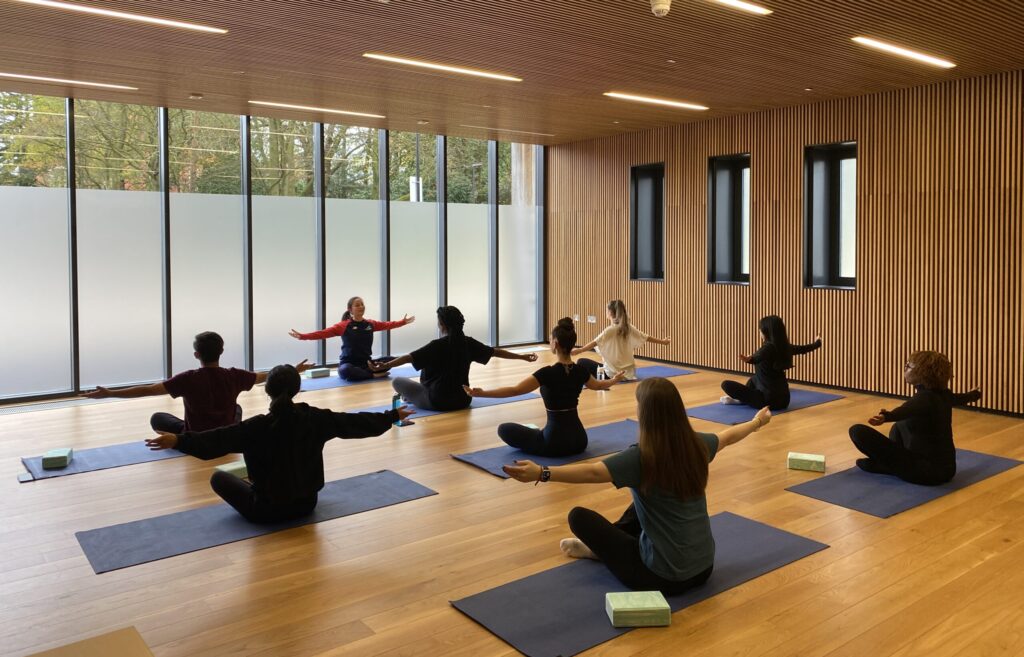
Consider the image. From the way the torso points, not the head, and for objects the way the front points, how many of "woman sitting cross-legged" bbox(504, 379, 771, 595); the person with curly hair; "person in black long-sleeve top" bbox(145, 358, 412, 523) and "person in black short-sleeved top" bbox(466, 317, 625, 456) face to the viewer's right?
0

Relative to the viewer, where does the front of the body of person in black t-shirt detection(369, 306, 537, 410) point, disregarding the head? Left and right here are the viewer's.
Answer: facing away from the viewer and to the left of the viewer

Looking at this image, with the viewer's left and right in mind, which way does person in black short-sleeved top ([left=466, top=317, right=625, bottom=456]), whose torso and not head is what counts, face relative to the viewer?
facing away from the viewer and to the left of the viewer

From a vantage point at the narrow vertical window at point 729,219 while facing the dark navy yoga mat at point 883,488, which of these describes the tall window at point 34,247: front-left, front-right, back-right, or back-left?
front-right

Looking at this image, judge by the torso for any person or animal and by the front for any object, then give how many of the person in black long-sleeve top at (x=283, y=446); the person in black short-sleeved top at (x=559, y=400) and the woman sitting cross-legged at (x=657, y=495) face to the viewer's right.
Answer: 0

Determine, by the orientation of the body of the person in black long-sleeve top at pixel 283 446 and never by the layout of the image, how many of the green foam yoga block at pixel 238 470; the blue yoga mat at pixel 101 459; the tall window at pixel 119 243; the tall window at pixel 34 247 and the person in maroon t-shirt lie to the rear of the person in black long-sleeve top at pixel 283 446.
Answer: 0

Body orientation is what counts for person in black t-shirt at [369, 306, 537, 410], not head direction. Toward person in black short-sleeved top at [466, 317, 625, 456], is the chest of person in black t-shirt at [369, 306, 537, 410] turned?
no

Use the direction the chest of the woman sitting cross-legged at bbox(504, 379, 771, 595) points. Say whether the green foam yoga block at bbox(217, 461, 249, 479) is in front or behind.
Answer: in front

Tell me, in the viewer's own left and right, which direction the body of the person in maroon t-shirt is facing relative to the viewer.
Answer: facing away from the viewer and to the left of the viewer

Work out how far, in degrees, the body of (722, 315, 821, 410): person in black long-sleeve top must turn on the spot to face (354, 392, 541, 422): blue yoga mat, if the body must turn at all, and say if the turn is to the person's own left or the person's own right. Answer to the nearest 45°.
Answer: approximately 45° to the person's own left

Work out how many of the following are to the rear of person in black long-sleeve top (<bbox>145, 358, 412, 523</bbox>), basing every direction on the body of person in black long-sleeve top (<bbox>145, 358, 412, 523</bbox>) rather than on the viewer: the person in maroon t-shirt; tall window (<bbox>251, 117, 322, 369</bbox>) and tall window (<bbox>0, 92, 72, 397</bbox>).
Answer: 0

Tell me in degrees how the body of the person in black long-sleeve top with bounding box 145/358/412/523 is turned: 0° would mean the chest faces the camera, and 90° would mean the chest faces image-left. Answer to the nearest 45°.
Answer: approximately 135°

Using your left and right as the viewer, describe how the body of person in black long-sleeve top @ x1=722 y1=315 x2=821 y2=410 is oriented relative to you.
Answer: facing away from the viewer and to the left of the viewer

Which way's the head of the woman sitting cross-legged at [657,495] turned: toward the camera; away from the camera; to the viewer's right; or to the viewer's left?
away from the camera

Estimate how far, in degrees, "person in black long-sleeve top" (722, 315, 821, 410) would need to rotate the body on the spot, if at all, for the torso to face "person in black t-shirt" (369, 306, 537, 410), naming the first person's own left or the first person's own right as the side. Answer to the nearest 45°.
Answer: approximately 45° to the first person's own left

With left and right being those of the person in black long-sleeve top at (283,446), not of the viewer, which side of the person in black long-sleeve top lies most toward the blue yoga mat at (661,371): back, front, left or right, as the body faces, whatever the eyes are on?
right

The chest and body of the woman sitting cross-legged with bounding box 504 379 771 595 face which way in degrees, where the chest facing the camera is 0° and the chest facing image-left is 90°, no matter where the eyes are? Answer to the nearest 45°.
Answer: approximately 135°

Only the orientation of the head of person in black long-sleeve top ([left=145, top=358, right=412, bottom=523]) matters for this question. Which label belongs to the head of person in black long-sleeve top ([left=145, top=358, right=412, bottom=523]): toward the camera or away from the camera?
away from the camera
